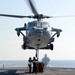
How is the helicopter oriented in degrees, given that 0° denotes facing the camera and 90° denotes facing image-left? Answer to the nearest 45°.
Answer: approximately 0°
